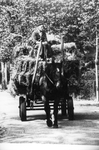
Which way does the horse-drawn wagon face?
toward the camera

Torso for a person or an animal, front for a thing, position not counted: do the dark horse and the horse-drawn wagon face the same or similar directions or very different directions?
same or similar directions

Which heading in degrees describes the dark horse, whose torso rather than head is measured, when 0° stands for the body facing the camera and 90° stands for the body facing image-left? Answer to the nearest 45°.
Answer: approximately 0°
